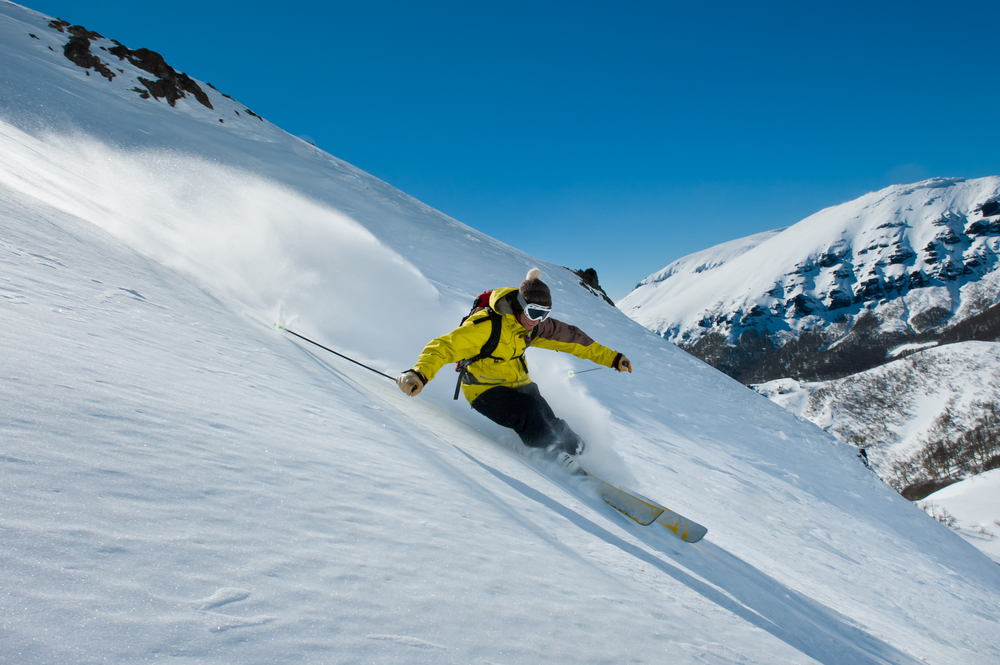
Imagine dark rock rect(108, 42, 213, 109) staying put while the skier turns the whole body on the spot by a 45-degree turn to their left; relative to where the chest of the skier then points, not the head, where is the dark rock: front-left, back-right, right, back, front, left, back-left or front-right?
back-left

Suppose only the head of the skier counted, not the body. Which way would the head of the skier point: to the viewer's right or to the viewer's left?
to the viewer's right

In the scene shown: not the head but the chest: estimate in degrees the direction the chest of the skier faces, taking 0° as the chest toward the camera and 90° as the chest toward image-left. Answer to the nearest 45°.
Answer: approximately 315°

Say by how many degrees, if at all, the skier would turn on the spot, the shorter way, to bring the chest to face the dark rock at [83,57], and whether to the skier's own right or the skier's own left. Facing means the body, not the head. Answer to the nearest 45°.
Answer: approximately 180°
